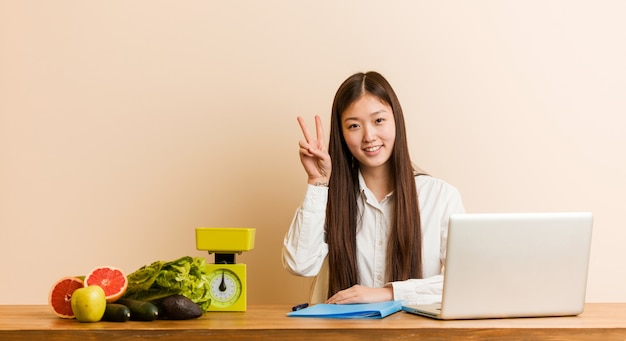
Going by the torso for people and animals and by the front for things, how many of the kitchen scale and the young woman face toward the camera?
2

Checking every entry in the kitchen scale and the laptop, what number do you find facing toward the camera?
1

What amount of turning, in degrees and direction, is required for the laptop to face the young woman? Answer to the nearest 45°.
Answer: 0° — it already faces them

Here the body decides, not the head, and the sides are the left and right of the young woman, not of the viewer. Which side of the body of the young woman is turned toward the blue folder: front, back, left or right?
front

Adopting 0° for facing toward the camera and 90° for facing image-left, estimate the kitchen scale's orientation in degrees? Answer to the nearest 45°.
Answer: approximately 0°

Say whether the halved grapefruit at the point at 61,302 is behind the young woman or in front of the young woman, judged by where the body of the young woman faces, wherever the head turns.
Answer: in front

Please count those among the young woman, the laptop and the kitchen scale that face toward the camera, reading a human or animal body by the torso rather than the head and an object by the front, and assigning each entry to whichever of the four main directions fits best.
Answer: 2

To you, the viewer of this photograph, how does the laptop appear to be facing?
facing away from the viewer and to the left of the viewer

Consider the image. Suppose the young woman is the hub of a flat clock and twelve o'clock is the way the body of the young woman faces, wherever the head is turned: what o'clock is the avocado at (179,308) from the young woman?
The avocado is roughly at 1 o'clock from the young woman.

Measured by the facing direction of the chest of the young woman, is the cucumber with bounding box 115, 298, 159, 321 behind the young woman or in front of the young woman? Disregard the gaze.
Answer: in front

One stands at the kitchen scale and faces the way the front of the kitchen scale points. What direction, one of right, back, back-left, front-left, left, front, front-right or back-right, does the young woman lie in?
back-left

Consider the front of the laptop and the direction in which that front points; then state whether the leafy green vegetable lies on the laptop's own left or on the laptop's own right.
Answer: on the laptop's own left

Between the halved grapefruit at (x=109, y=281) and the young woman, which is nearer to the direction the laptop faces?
the young woman

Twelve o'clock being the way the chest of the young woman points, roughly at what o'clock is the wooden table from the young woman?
The wooden table is roughly at 12 o'clock from the young woman.

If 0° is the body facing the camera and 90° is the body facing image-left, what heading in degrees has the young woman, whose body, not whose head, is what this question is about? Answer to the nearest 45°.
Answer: approximately 0°
